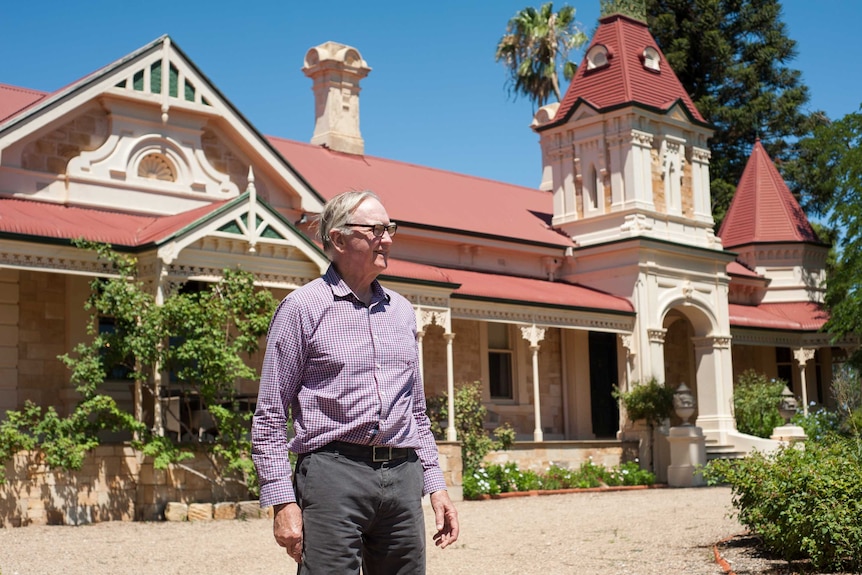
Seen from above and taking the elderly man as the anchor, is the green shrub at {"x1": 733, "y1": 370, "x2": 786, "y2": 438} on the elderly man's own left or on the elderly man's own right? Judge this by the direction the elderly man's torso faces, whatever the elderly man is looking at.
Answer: on the elderly man's own left

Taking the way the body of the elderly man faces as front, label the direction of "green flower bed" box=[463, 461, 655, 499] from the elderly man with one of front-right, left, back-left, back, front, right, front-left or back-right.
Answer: back-left

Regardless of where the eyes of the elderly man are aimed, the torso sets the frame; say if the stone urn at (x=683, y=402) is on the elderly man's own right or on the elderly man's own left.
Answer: on the elderly man's own left

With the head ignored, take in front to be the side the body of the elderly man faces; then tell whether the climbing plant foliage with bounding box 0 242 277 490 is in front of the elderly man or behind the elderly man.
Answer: behind

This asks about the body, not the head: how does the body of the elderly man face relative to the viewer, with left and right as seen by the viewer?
facing the viewer and to the right of the viewer

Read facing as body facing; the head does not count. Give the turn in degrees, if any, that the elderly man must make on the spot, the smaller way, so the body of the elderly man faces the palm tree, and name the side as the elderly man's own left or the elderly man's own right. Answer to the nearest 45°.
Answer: approximately 135° to the elderly man's own left

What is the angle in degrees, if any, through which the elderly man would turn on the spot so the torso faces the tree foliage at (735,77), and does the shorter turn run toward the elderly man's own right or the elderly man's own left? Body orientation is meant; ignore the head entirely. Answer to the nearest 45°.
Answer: approximately 135° to the elderly man's own left

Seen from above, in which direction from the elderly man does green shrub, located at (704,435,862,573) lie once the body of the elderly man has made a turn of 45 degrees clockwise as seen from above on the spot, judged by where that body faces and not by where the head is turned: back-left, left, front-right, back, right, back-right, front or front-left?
back-left

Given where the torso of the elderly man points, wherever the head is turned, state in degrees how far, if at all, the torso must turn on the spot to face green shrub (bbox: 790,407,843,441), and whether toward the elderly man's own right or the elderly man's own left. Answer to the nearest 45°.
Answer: approximately 90° to the elderly man's own left
